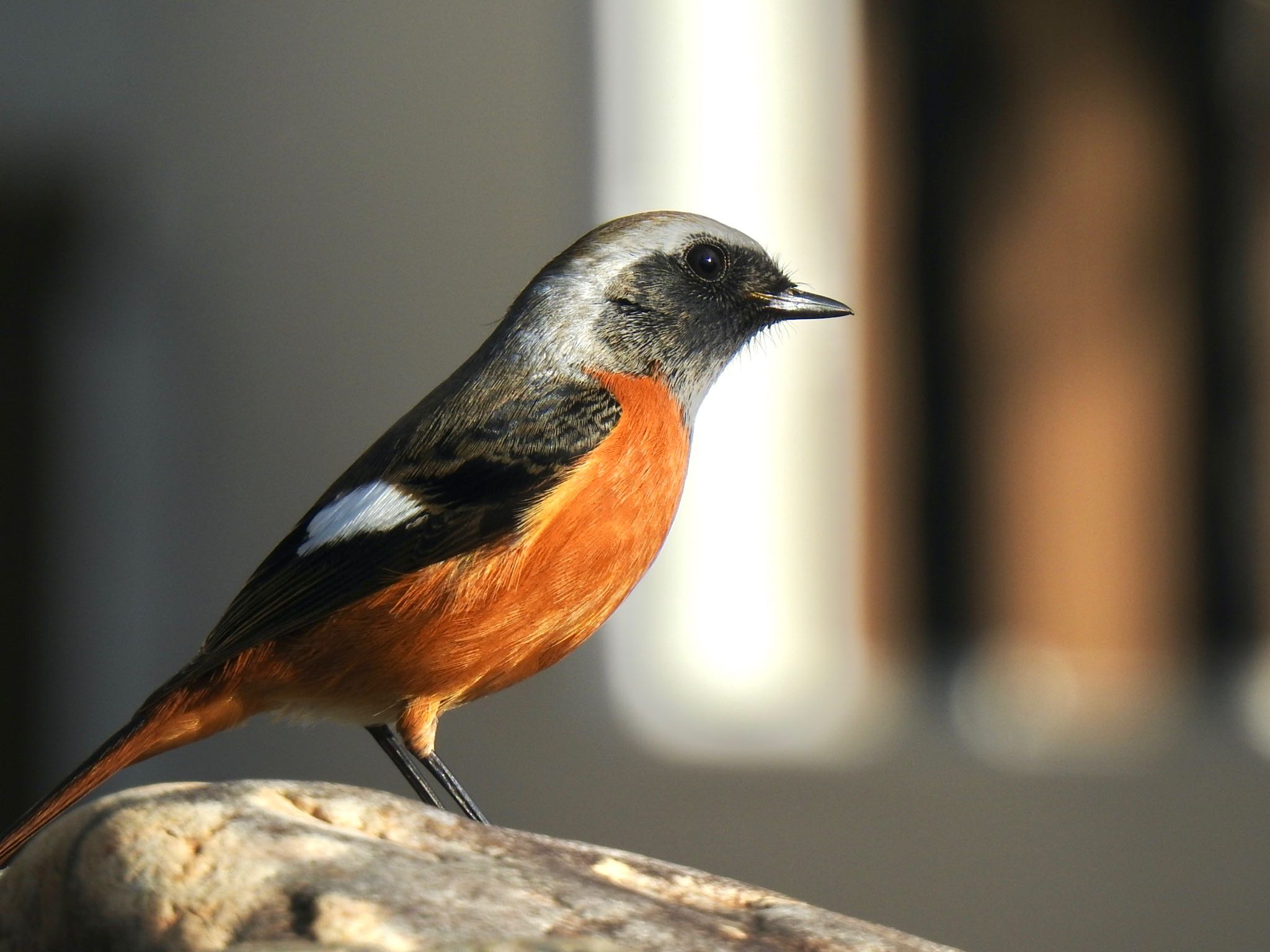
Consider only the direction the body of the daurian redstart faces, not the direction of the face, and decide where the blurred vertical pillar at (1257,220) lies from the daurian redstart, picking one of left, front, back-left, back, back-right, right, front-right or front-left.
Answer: front-left

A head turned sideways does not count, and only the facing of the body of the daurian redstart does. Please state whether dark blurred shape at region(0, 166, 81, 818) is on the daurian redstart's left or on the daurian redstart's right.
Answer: on the daurian redstart's left

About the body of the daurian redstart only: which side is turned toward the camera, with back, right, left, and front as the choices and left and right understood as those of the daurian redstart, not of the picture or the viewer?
right

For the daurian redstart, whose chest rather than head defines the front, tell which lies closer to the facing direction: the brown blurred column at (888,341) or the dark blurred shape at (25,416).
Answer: the brown blurred column

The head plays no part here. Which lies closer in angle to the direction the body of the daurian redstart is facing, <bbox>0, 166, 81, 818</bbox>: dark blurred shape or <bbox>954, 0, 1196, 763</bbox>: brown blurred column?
the brown blurred column

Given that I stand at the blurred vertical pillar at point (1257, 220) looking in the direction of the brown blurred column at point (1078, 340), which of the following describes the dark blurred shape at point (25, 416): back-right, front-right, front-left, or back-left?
front-right

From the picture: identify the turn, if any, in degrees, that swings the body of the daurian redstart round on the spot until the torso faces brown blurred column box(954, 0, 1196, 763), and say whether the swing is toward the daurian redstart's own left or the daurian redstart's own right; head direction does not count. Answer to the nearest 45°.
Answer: approximately 45° to the daurian redstart's own left

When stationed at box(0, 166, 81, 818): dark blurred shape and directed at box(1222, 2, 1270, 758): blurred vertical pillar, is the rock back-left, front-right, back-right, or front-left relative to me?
front-right

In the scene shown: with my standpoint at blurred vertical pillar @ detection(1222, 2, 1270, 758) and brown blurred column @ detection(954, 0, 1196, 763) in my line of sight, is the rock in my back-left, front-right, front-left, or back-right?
front-left
